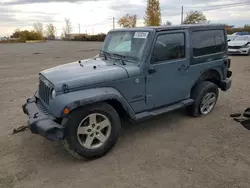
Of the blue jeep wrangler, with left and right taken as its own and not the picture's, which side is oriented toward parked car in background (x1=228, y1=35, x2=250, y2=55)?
back

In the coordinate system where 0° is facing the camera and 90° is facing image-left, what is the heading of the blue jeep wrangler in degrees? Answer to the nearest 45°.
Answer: approximately 45°

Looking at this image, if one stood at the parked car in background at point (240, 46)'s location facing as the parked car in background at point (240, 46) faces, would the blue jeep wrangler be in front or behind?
in front

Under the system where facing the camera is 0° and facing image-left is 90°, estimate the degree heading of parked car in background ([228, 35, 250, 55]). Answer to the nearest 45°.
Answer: approximately 45°
